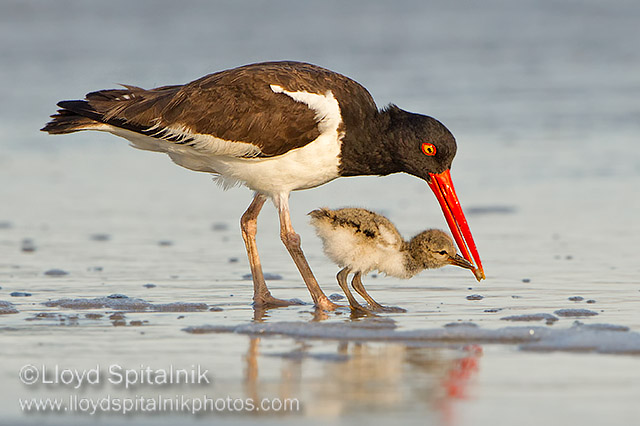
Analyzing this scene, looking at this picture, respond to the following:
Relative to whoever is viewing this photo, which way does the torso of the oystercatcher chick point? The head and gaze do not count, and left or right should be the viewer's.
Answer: facing to the right of the viewer

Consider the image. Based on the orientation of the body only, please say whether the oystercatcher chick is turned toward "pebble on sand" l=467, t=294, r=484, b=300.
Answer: yes

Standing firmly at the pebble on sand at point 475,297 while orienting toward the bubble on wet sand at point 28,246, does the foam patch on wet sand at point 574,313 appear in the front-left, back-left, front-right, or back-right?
back-left

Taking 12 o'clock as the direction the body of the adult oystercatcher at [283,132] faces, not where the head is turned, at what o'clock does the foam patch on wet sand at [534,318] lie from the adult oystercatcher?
The foam patch on wet sand is roughly at 1 o'clock from the adult oystercatcher.

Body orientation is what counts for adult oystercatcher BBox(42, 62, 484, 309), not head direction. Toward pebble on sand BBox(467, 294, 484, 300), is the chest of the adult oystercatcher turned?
yes

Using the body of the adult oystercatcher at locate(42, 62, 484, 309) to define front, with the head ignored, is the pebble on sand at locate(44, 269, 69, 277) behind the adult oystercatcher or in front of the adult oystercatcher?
behind

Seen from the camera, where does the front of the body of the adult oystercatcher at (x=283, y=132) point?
to the viewer's right
